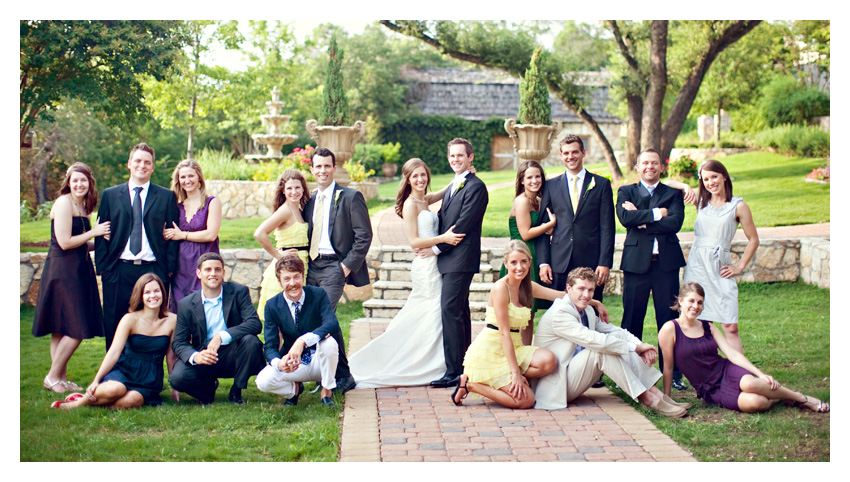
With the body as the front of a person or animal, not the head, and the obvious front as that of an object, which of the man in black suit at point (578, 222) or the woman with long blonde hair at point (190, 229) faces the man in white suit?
the man in black suit

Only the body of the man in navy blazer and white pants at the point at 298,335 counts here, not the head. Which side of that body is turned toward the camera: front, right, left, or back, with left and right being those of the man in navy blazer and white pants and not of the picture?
front

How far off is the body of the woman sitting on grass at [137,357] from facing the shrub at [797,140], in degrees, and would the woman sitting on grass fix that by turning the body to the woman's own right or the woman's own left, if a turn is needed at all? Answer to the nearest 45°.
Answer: approximately 135° to the woman's own left

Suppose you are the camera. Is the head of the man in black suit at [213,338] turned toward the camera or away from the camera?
toward the camera

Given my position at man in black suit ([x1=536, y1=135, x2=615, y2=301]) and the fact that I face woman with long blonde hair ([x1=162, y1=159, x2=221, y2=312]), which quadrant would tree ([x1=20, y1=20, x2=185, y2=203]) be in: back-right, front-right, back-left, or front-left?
front-right

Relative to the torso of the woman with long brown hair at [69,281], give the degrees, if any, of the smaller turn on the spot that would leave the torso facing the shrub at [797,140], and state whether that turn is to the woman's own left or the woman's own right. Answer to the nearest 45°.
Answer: approximately 90° to the woman's own left

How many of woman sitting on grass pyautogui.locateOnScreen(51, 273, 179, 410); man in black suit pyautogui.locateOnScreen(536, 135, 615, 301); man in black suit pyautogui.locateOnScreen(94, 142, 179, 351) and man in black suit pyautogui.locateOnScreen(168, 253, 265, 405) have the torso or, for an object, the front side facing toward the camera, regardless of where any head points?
4

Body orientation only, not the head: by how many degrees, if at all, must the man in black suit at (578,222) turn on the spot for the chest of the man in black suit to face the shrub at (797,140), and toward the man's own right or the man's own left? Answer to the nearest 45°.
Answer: approximately 180°

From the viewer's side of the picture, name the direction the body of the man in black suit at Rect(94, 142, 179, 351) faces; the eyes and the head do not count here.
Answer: toward the camera

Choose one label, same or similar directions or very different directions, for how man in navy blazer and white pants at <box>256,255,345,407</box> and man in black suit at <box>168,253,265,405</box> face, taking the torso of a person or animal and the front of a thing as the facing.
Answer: same or similar directions

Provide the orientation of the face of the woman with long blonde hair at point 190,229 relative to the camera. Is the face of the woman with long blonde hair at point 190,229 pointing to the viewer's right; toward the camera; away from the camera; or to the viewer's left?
toward the camera

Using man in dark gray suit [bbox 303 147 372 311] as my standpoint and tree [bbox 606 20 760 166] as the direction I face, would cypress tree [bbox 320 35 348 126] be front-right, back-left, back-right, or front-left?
front-left

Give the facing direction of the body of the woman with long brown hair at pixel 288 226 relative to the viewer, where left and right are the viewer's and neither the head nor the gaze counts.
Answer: facing the viewer and to the right of the viewer

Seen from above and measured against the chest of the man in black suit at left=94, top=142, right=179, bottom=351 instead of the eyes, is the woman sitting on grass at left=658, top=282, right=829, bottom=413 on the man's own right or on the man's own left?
on the man's own left

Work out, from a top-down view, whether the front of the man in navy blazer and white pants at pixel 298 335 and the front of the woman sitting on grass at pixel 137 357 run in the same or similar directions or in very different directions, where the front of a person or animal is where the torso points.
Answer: same or similar directions

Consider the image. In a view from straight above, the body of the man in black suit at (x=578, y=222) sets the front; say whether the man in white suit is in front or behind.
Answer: in front
